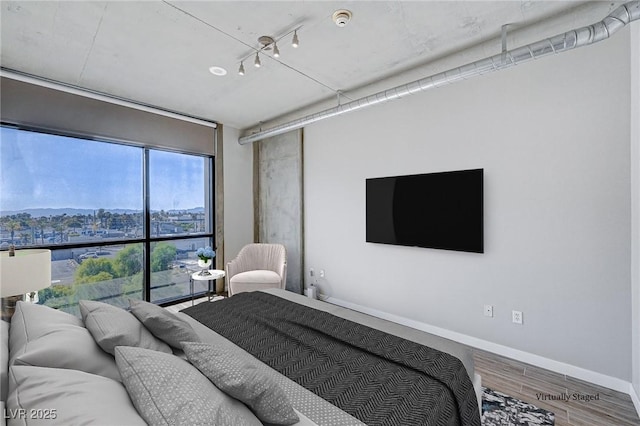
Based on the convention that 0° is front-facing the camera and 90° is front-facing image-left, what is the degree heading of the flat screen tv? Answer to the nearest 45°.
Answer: approximately 45°

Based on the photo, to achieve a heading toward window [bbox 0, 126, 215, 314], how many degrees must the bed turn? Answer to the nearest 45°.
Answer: approximately 90° to its left
